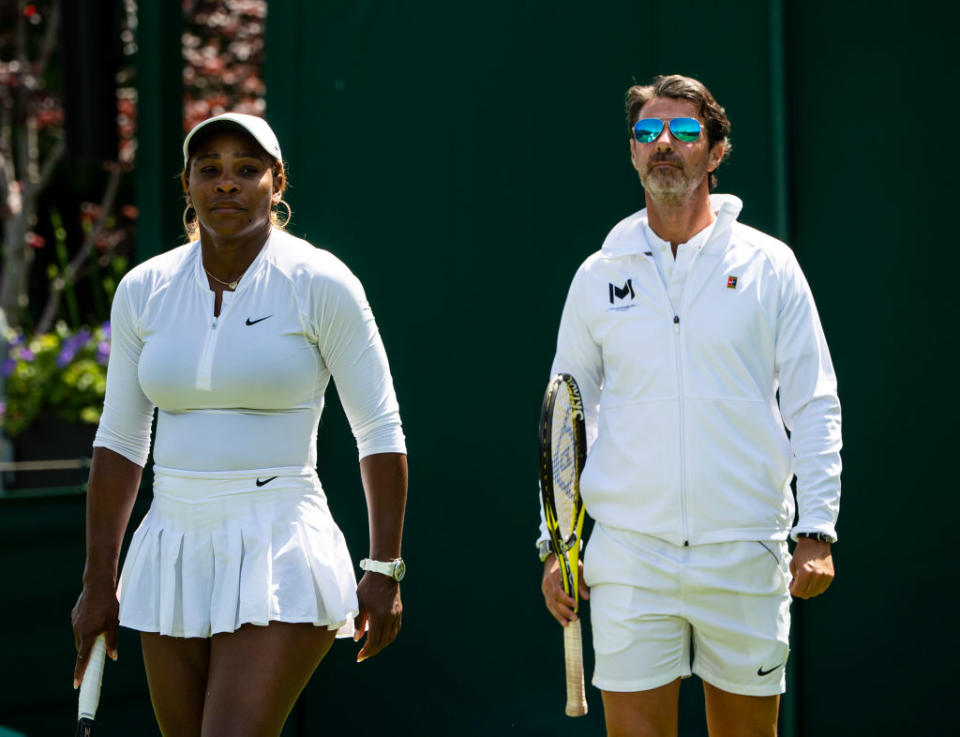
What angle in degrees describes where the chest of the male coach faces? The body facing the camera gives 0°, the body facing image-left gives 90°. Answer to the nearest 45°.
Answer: approximately 0°

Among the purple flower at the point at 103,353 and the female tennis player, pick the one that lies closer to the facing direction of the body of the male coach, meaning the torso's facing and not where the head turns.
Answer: the female tennis player

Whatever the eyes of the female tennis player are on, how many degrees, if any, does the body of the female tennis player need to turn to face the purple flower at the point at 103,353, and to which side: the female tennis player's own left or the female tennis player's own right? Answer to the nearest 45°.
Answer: approximately 180°

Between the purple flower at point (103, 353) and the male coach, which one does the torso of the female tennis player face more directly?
the male coach

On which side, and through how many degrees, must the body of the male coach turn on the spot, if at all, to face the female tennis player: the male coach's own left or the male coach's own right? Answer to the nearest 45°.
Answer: approximately 90° to the male coach's own right

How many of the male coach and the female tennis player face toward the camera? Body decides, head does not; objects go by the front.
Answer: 2

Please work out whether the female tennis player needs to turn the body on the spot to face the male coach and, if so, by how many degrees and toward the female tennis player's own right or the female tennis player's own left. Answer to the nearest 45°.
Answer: approximately 90° to the female tennis player's own left
